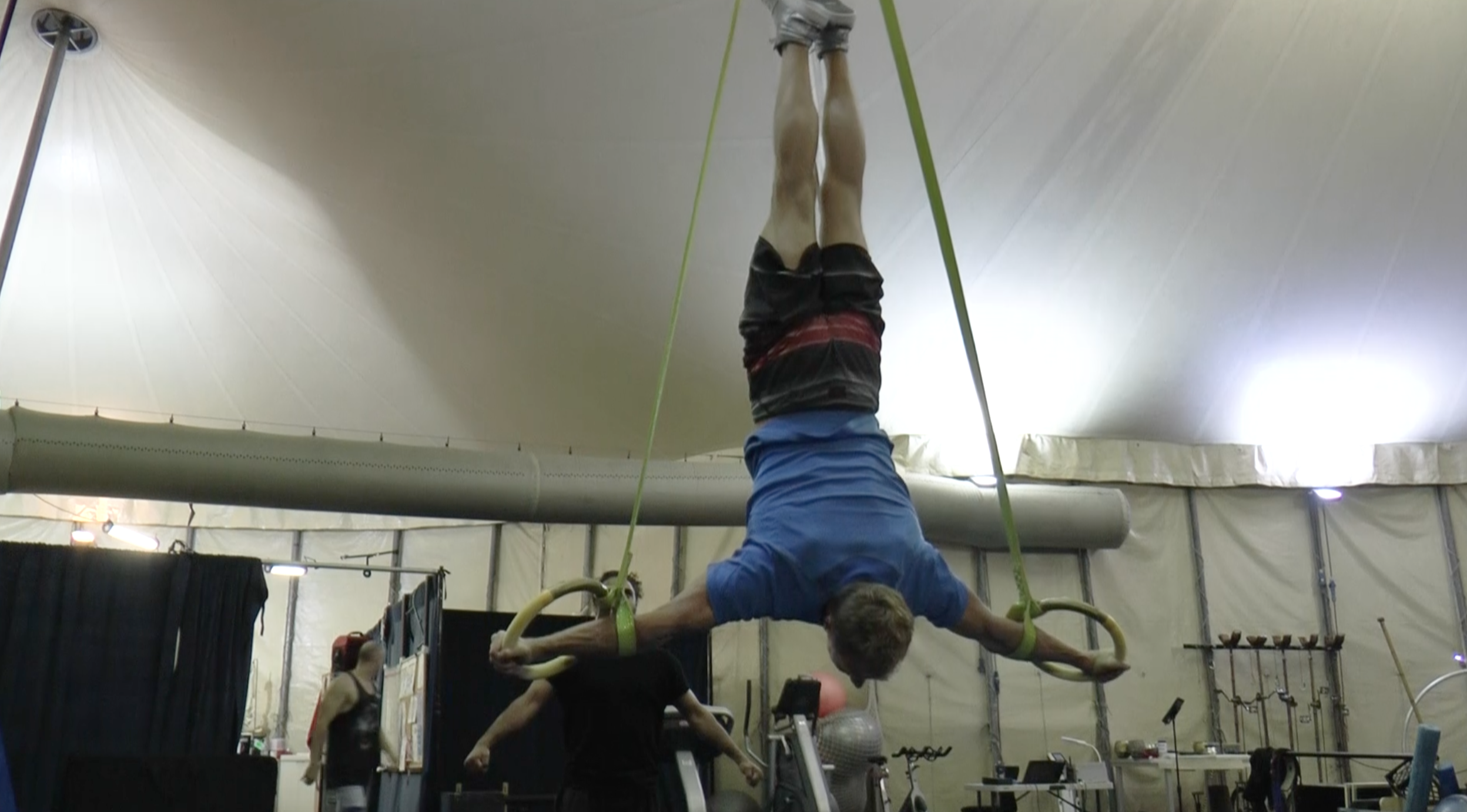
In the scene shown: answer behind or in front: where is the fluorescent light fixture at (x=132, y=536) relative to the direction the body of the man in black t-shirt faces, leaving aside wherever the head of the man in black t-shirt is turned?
behind

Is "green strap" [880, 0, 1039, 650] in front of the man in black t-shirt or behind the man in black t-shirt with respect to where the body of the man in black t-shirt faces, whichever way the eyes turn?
in front

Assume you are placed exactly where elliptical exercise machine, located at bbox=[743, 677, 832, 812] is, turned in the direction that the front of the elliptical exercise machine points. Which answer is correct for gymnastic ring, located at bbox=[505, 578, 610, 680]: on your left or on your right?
on your right

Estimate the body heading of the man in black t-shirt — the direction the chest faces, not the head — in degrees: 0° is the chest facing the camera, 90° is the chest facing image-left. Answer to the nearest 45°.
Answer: approximately 0°

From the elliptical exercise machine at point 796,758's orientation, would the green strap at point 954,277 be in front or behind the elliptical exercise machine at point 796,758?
in front

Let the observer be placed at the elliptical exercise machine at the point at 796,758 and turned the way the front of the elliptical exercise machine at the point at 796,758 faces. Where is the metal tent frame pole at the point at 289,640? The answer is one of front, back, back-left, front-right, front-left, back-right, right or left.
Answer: back

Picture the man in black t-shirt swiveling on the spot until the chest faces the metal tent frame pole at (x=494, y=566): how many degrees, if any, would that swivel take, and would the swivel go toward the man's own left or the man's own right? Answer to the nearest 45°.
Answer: approximately 180°
